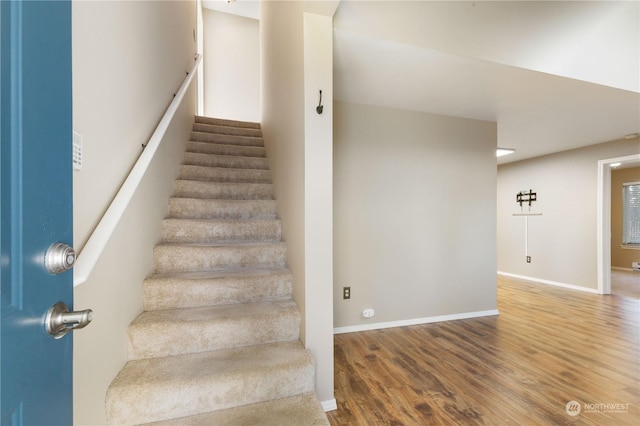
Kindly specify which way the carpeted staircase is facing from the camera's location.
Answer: facing the viewer

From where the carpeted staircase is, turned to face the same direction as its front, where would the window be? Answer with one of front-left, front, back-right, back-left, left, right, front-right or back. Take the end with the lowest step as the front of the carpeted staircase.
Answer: left

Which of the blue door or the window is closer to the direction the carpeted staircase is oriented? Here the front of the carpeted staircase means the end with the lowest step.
the blue door

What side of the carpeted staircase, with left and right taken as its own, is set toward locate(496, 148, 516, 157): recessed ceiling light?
left

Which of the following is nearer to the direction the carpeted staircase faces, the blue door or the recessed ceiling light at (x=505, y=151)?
the blue door

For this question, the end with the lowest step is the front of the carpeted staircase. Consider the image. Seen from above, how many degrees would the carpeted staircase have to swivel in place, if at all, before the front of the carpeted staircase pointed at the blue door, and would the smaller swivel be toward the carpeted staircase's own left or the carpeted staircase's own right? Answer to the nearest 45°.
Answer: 0° — it already faces it
